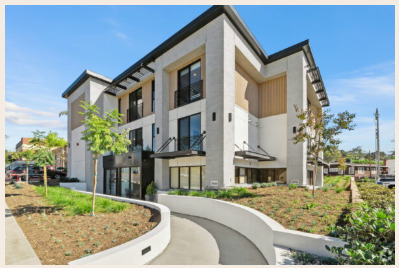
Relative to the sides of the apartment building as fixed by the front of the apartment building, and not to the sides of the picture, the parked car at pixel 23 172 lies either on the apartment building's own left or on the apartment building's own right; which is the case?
on the apartment building's own right

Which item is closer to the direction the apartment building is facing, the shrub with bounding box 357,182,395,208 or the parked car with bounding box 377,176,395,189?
the shrub

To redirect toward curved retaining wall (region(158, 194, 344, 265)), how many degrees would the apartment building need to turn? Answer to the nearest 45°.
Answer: approximately 45° to its left

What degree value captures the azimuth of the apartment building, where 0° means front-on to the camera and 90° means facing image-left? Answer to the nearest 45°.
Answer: approximately 45°

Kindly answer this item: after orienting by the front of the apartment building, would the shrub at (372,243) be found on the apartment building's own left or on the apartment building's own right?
on the apartment building's own left

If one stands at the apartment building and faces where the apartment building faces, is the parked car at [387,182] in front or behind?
behind

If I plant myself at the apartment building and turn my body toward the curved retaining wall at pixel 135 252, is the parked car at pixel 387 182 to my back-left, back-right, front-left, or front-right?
back-left
